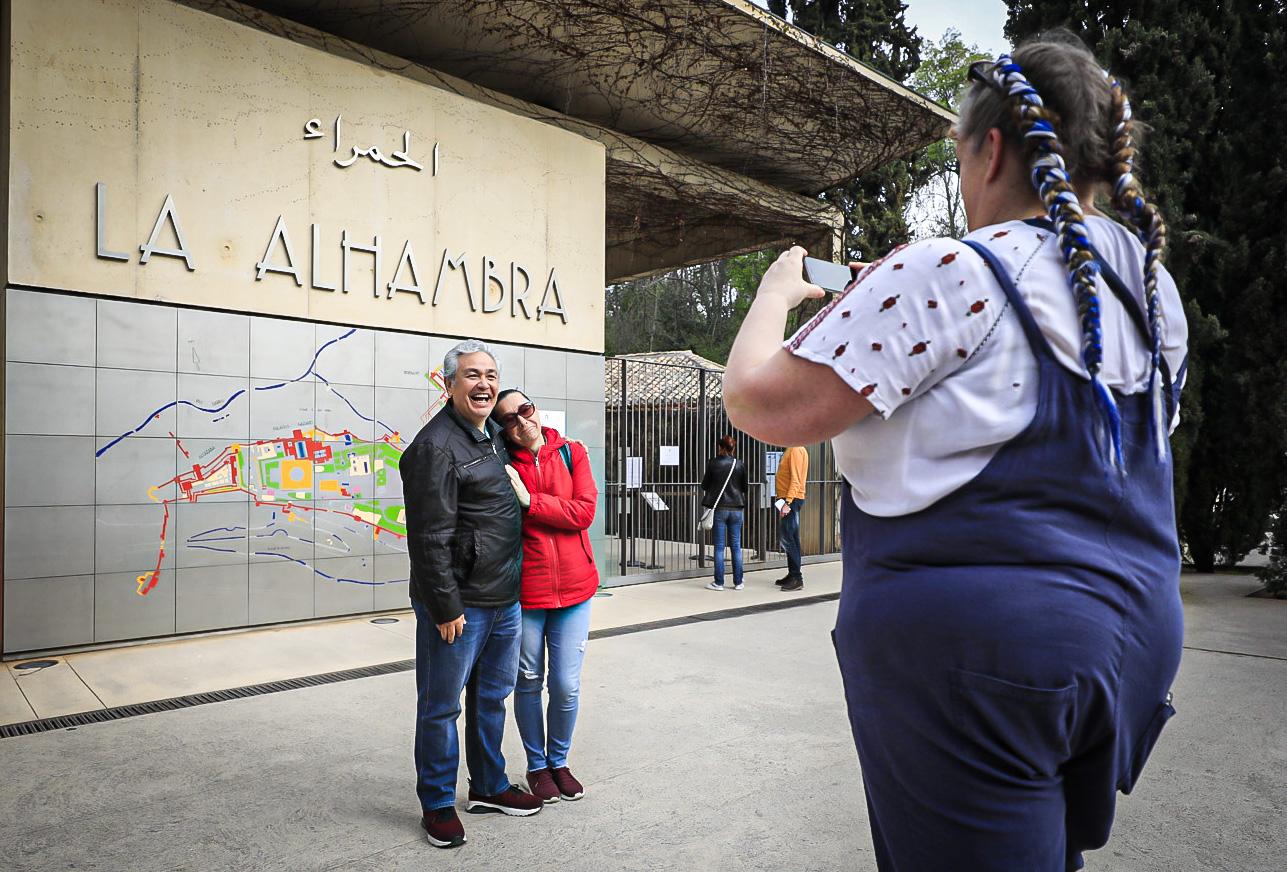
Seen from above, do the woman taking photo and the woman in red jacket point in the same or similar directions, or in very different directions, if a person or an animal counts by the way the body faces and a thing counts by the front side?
very different directions

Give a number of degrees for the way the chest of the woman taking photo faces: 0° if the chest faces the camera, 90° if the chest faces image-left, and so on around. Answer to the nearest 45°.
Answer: approximately 135°

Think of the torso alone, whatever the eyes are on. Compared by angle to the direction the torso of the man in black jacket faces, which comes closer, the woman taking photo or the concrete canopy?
the woman taking photo

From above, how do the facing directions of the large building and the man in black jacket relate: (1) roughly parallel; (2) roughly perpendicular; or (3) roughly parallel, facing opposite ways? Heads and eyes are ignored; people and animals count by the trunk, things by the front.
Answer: roughly parallel

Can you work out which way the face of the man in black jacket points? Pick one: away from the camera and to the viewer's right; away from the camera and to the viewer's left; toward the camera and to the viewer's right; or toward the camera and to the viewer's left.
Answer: toward the camera and to the viewer's right

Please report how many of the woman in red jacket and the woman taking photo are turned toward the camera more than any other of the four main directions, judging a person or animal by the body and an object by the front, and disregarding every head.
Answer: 1

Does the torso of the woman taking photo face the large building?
yes

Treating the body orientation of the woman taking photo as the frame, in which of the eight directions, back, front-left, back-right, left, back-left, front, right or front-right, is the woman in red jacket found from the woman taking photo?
front

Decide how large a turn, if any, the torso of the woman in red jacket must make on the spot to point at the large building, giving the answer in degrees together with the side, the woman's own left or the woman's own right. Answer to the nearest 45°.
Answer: approximately 135° to the woman's own right

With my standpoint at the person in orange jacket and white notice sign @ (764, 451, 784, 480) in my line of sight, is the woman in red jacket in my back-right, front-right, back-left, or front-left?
back-left

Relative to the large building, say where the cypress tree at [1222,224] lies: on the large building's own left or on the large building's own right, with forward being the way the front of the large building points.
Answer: on the large building's own left

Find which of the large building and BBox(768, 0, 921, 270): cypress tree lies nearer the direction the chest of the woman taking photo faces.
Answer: the large building

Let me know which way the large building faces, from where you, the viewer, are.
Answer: facing the viewer and to the right of the viewer

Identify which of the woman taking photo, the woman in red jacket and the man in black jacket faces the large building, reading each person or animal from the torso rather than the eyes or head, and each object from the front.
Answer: the woman taking photo

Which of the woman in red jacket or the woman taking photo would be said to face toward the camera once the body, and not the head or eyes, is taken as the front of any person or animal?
the woman in red jacket

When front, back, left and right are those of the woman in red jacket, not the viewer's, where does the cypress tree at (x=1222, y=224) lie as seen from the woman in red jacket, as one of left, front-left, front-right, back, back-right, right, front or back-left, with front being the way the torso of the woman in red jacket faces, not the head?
back-left

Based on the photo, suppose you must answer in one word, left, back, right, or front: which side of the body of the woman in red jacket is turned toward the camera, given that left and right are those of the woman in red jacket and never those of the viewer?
front
